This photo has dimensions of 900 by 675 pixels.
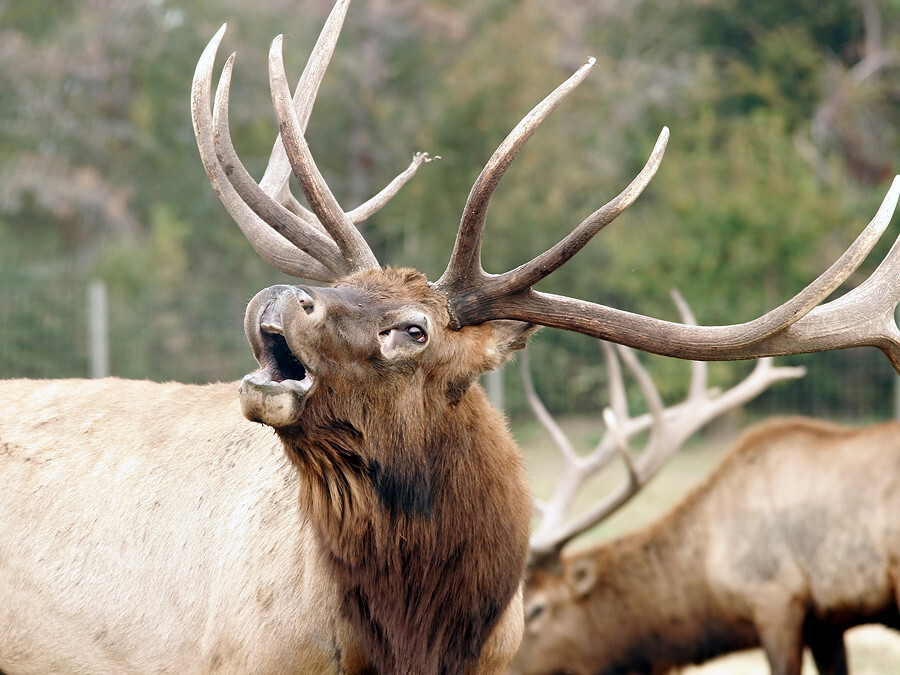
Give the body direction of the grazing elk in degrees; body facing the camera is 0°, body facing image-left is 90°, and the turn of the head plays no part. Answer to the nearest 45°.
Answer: approximately 90°

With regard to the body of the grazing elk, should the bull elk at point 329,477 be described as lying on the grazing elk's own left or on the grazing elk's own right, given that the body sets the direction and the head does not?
on the grazing elk's own left
